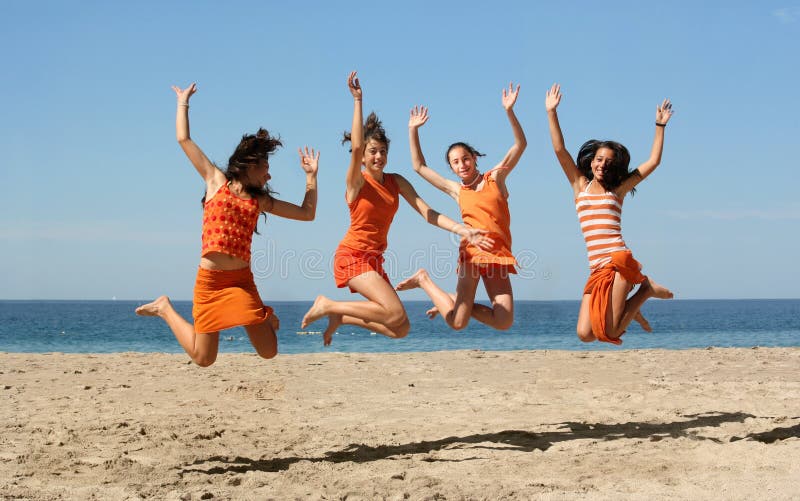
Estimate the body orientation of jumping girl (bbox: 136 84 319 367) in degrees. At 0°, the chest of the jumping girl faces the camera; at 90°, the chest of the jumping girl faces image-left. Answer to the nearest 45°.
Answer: approximately 315°

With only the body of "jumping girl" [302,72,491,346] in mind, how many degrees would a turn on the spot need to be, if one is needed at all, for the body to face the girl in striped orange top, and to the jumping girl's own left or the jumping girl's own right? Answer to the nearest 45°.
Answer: approximately 45° to the jumping girl's own left

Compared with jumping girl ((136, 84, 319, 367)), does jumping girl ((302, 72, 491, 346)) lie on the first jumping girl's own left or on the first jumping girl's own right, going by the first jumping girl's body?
on the first jumping girl's own left
